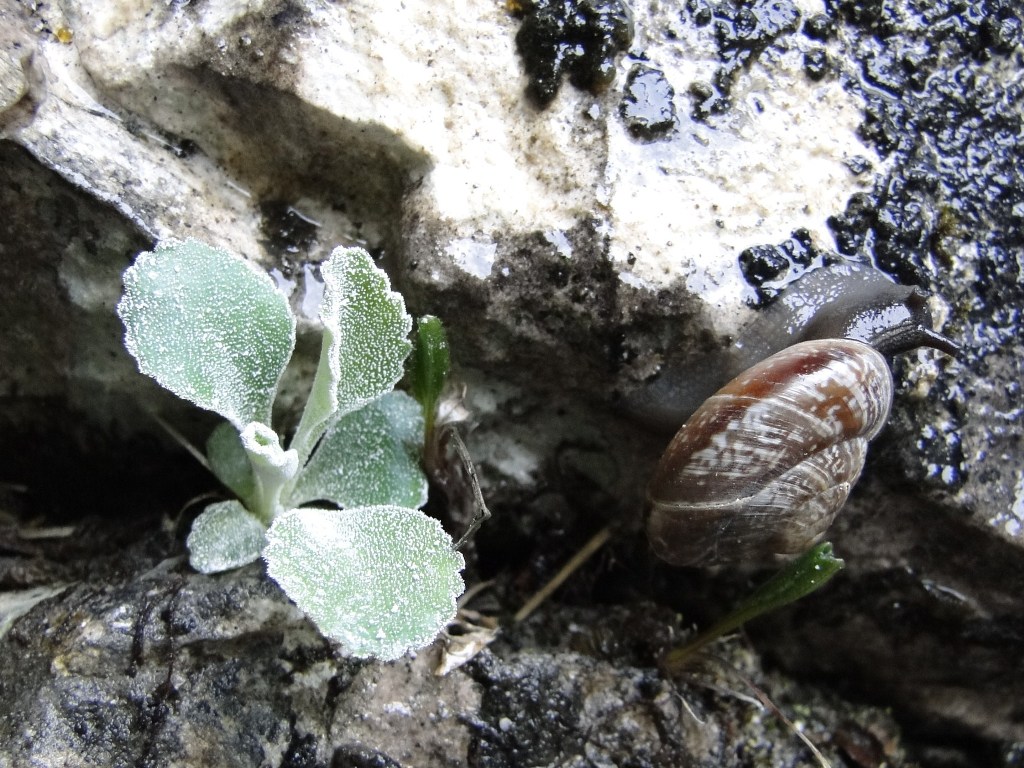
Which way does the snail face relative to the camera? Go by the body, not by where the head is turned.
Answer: to the viewer's right
